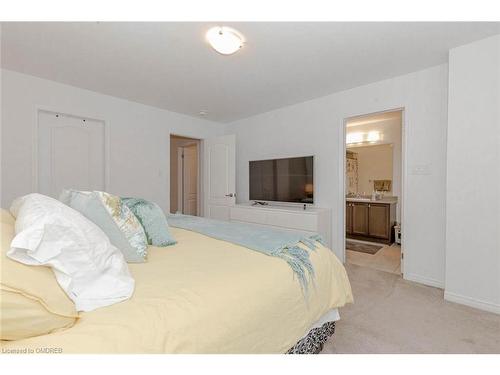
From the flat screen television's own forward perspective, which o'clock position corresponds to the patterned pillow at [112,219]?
The patterned pillow is roughly at 11 o'clock from the flat screen television.

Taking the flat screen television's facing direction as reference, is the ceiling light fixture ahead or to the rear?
ahead

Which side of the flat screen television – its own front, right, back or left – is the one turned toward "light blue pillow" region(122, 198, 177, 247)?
front

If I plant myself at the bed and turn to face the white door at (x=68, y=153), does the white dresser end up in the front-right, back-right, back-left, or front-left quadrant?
front-right

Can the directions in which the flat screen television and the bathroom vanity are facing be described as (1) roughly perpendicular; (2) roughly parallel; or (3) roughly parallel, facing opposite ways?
roughly parallel

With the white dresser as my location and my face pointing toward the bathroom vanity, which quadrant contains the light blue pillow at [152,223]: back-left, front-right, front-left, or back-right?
back-right

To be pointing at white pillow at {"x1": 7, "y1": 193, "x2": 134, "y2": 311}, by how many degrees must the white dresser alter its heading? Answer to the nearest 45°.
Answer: approximately 45° to its left

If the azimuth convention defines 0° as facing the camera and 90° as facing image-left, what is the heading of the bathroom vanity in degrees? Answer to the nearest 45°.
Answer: approximately 45°

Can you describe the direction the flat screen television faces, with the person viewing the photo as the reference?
facing the viewer and to the left of the viewer

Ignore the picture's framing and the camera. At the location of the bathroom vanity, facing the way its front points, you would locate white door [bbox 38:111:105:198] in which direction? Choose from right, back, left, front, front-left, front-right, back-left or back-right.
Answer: front

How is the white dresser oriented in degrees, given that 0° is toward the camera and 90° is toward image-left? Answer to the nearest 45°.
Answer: approximately 45°

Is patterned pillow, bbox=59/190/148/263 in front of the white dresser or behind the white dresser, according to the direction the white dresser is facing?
in front
